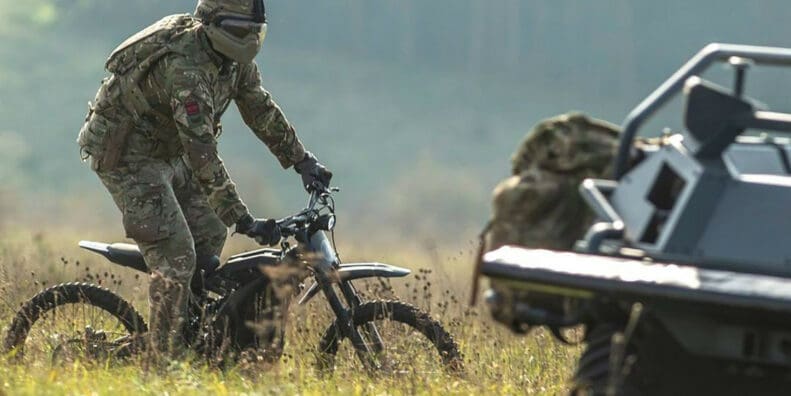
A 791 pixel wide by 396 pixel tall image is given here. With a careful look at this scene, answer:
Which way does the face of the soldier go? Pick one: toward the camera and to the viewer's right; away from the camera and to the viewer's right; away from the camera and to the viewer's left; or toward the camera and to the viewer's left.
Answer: toward the camera and to the viewer's right

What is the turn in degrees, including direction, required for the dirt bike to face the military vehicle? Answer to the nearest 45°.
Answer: approximately 45° to its right

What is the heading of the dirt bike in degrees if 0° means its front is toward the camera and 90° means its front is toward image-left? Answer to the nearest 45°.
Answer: approximately 270°
